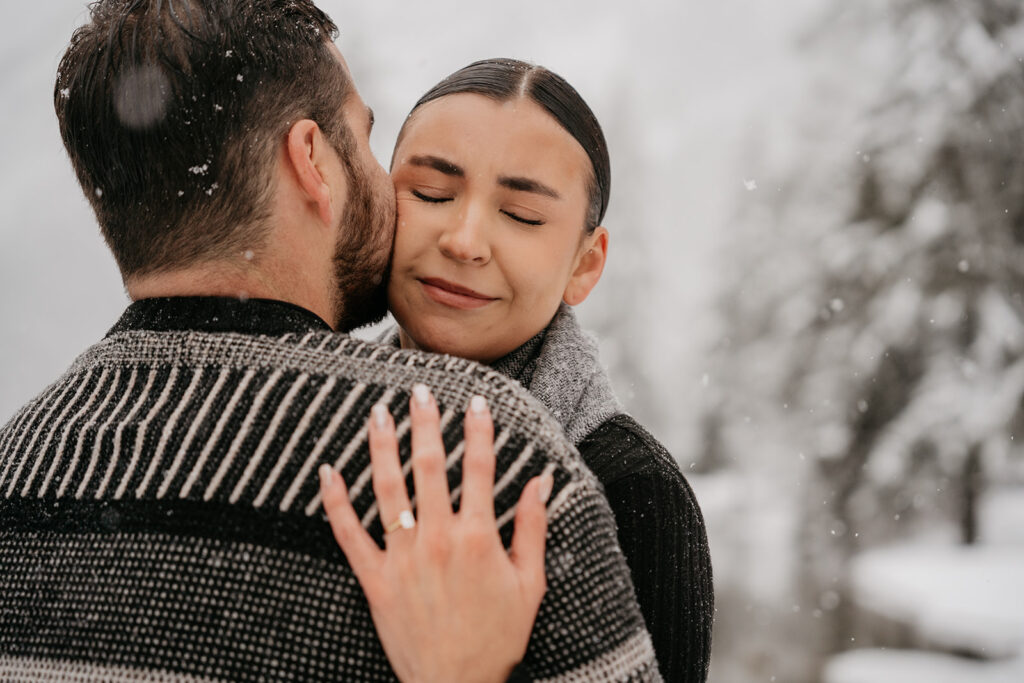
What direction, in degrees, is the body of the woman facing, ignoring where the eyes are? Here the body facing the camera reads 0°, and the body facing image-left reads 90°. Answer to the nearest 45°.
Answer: approximately 45°

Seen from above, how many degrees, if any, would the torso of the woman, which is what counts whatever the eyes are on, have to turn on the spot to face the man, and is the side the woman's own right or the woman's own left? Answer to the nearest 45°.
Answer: approximately 45° to the woman's own left

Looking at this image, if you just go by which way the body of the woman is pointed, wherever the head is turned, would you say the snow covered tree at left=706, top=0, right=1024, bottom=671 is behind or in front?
behind

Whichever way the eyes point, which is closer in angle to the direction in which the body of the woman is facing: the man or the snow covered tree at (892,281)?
the man

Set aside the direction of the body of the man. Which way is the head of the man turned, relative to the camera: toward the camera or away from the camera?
away from the camera
